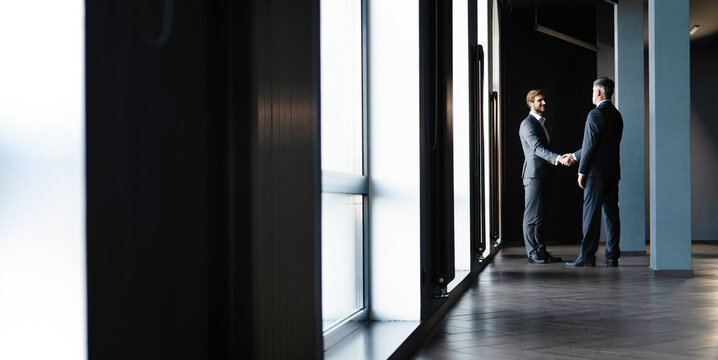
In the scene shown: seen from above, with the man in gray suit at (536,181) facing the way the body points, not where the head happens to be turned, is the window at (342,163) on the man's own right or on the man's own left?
on the man's own right

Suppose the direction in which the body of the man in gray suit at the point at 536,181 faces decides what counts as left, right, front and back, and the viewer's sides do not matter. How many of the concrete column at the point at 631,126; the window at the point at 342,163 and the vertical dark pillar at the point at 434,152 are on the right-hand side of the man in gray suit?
2

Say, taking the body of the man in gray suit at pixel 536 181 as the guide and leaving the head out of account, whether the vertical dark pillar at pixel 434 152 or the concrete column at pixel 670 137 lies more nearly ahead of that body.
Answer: the concrete column

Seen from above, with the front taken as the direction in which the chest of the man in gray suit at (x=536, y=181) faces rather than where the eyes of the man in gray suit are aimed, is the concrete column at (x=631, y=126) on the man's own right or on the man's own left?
on the man's own left

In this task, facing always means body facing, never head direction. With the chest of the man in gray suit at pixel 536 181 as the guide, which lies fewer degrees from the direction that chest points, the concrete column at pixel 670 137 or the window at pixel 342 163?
the concrete column

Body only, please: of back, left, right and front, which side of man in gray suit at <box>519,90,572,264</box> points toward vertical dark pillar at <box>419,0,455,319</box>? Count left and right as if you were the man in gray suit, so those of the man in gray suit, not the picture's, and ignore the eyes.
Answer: right

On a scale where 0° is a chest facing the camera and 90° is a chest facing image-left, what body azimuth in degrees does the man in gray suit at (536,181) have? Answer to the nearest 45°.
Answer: approximately 270°

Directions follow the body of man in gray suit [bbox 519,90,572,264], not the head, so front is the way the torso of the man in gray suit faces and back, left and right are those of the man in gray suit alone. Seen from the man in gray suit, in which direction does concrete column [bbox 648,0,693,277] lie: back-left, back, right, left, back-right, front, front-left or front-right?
front-right
